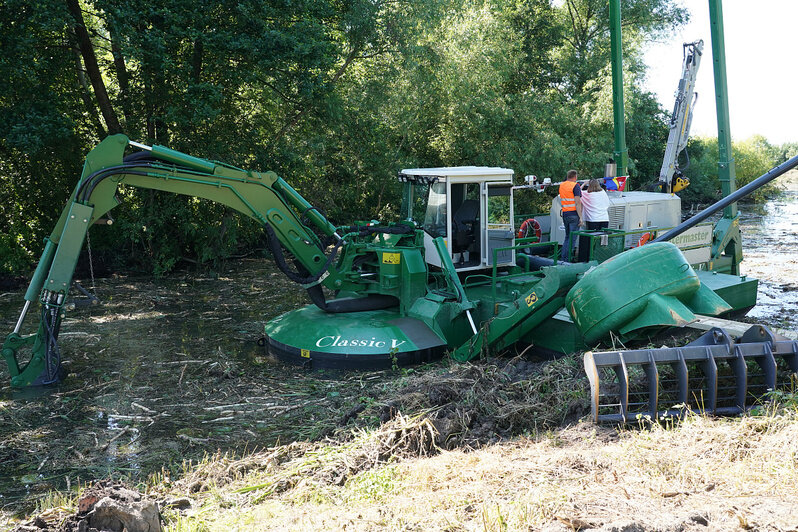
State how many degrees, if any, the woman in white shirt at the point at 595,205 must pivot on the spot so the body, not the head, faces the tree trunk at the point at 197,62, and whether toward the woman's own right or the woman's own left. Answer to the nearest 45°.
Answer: approximately 90° to the woman's own left

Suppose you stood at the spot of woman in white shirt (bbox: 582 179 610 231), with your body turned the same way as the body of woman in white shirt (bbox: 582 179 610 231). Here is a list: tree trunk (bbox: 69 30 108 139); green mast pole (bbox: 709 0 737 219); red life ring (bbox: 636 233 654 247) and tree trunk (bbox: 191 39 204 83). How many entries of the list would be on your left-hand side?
2

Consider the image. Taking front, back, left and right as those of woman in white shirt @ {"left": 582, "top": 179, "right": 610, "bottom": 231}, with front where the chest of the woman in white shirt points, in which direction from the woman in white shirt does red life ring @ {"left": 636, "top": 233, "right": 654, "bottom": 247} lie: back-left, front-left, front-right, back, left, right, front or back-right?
front-right

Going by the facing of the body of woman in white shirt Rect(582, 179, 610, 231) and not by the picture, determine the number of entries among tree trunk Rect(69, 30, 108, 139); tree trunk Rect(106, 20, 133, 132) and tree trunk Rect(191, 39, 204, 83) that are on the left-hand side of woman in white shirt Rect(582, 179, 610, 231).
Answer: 3

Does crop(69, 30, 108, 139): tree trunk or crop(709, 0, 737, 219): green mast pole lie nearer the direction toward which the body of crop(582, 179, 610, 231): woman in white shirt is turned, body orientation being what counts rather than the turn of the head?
the green mast pole

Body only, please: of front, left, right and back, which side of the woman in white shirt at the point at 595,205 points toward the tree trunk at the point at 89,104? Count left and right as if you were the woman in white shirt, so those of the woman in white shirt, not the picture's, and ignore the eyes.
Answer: left

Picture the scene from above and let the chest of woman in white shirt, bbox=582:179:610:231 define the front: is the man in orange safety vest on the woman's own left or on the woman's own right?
on the woman's own left

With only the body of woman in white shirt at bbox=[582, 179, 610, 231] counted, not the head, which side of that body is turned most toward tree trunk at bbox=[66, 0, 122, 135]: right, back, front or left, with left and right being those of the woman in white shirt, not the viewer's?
left

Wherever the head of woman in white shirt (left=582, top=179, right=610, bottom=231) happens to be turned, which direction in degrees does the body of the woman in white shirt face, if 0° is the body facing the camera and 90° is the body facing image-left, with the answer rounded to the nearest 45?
approximately 180°
